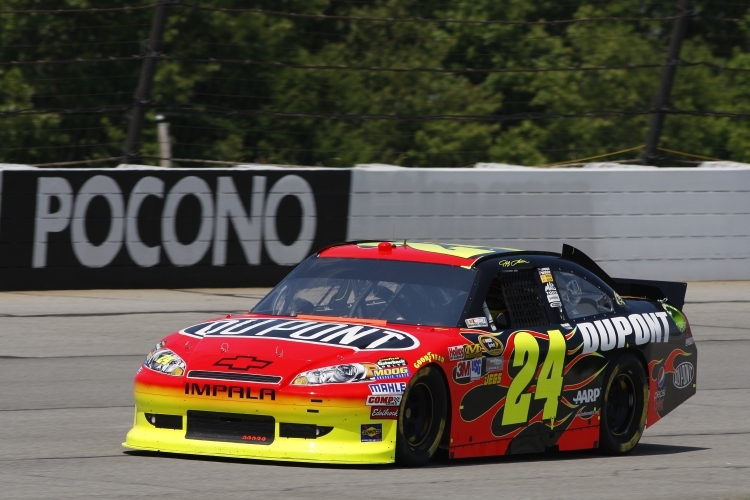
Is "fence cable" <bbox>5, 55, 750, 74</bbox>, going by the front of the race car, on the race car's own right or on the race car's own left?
on the race car's own right

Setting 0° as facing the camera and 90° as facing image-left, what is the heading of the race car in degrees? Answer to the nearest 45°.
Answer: approximately 45°

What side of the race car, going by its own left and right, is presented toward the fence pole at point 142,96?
right

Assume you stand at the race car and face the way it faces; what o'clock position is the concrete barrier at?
The concrete barrier is roughly at 4 o'clock from the race car.

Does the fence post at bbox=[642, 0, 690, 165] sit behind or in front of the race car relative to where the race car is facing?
behind
